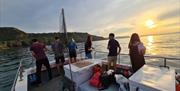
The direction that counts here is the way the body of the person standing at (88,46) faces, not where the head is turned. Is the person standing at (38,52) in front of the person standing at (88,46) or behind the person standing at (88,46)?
behind

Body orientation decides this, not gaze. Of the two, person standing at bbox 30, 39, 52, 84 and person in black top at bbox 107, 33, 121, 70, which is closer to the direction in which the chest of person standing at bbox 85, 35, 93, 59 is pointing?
the person in black top

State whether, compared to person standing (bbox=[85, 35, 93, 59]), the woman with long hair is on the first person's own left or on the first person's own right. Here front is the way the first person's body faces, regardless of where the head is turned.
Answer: on the first person's own right

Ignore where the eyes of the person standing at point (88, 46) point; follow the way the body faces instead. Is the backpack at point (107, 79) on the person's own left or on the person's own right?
on the person's own right

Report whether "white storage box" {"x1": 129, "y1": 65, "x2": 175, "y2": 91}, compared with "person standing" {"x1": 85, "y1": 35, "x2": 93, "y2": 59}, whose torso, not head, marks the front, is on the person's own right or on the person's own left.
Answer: on the person's own right

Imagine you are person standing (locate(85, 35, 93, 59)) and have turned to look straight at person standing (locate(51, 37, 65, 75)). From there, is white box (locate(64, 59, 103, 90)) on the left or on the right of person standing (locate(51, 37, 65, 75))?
left
